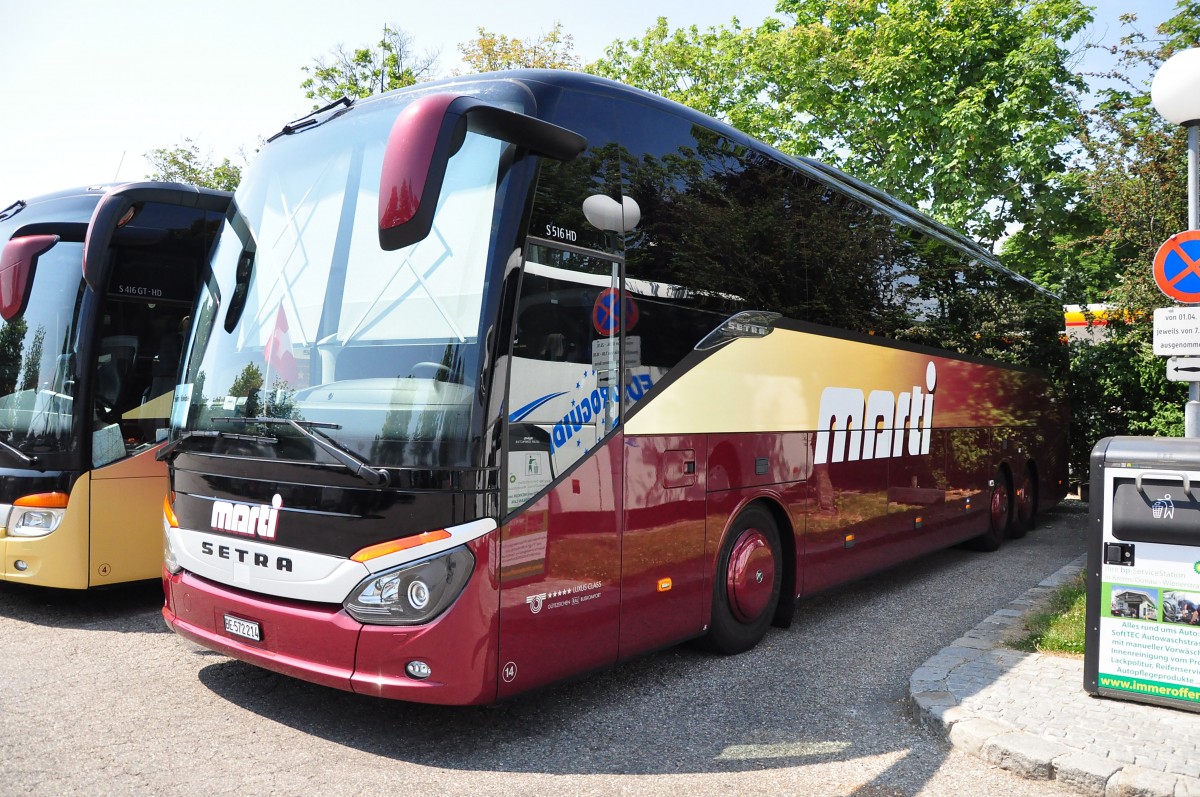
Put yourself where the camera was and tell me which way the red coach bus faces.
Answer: facing the viewer and to the left of the viewer

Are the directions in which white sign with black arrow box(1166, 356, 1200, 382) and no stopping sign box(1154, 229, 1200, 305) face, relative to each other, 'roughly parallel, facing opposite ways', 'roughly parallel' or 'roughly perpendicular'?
roughly parallel

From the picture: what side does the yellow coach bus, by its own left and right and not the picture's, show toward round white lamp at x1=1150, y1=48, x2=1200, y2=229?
left

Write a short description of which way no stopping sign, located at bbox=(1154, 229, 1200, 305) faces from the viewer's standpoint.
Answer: facing the viewer

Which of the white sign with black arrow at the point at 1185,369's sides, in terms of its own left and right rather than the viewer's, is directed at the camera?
front

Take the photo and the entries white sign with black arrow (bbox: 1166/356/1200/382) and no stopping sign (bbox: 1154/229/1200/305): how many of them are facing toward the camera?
2

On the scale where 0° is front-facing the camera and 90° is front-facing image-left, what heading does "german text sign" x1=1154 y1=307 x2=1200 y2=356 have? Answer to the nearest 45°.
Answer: approximately 0°

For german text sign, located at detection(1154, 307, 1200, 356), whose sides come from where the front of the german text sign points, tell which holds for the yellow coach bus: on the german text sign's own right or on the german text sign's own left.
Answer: on the german text sign's own right

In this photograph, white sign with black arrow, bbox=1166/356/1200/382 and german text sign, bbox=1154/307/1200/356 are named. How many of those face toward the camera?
2
